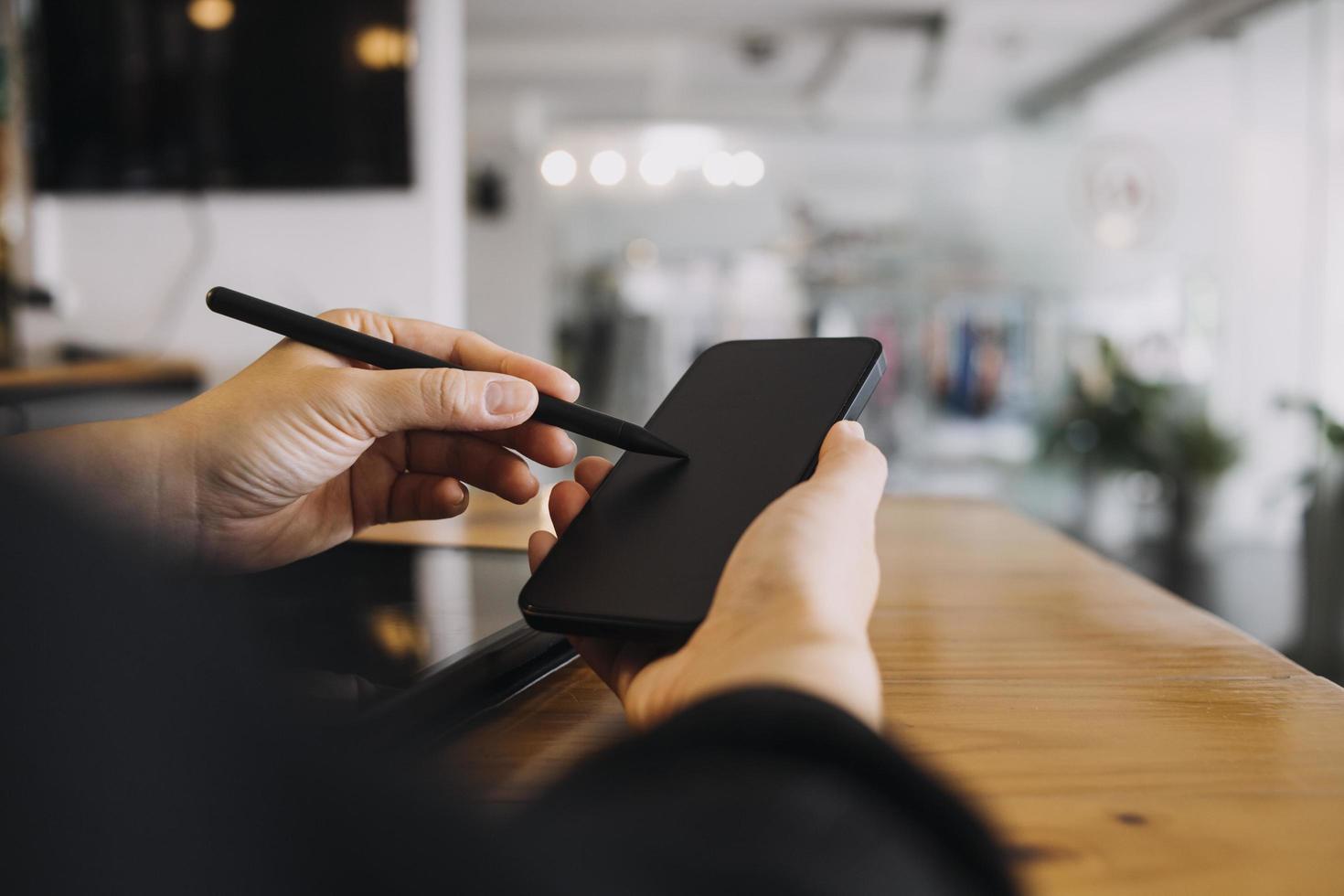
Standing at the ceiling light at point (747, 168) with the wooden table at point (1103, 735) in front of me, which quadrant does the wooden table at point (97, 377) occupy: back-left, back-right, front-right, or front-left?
front-right

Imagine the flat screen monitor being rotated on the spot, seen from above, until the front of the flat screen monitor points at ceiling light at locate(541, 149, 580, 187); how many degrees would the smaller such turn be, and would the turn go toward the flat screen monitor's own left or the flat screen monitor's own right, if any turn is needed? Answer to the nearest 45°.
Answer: approximately 135° to the flat screen monitor's own left

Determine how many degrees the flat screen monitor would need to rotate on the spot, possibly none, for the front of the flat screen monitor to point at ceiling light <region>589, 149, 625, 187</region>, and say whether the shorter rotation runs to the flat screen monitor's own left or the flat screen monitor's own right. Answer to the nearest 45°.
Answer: approximately 135° to the flat screen monitor's own left

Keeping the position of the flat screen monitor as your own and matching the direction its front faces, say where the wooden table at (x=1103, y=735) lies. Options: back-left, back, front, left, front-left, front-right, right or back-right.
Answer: front

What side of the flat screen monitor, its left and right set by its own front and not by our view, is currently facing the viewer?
front

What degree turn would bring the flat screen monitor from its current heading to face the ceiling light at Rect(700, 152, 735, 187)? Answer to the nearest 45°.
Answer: approximately 135° to its left

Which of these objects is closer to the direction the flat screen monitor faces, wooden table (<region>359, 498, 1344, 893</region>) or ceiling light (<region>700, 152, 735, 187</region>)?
the wooden table
